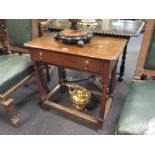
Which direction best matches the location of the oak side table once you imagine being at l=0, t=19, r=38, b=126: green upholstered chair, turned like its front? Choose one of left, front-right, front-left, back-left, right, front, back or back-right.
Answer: left

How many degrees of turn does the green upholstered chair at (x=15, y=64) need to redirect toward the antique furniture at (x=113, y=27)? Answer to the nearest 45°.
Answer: approximately 135° to its left

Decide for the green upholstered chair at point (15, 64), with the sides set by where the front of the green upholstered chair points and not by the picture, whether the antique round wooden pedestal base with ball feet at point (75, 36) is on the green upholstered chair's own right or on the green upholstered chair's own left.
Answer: on the green upholstered chair's own left

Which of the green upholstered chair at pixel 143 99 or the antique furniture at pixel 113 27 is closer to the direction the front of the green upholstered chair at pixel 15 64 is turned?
the green upholstered chair

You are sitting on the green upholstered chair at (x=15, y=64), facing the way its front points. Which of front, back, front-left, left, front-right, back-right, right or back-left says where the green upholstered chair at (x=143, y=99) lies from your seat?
left
